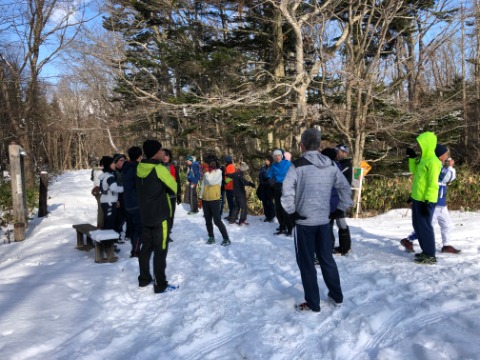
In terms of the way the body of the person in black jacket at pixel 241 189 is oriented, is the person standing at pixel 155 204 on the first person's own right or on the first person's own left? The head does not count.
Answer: on the first person's own right

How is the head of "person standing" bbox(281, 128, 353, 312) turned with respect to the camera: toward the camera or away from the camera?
away from the camera

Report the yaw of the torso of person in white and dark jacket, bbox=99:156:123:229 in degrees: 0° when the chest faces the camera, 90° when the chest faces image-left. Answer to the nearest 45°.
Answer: approximately 270°

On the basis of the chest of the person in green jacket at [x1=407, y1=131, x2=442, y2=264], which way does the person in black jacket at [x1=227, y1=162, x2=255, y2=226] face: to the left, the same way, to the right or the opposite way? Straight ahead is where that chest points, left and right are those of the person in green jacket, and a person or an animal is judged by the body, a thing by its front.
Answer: the opposite way

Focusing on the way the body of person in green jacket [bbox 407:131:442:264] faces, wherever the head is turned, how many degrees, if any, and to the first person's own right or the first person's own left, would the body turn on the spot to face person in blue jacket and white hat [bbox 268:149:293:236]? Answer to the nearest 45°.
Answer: approximately 45° to the first person's own right

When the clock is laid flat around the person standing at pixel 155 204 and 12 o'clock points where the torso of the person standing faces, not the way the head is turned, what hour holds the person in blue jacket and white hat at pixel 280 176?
The person in blue jacket and white hat is roughly at 12 o'clock from the person standing.

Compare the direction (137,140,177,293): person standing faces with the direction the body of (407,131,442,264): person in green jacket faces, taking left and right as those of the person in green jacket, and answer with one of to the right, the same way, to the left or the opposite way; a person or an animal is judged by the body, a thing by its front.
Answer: to the right

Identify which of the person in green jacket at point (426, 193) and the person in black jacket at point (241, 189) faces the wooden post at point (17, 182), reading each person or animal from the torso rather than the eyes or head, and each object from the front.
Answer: the person in green jacket

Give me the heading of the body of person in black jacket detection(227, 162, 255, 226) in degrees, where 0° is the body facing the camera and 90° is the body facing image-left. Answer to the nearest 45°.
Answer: approximately 315°

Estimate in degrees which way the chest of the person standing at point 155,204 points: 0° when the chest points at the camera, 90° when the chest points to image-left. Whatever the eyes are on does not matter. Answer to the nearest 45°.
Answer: approximately 225°

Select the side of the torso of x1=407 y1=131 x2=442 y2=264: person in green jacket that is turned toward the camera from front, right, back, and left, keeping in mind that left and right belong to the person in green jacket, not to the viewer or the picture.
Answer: left
